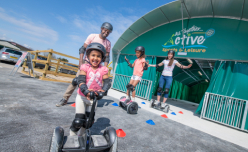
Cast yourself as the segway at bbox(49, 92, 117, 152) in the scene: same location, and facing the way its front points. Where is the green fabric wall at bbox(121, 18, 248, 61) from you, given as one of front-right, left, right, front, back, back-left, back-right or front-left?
back-left

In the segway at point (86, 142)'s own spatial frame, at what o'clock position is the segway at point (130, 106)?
the segway at point (130, 106) is roughly at 7 o'clock from the segway at point (86, 142).

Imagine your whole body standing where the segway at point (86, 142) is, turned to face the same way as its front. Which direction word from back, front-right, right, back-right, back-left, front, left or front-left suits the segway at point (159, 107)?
back-left

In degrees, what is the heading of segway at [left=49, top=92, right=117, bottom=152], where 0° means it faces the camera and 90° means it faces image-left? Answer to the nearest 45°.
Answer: approximately 0°

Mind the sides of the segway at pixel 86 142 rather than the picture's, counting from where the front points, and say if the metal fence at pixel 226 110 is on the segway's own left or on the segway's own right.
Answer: on the segway's own left

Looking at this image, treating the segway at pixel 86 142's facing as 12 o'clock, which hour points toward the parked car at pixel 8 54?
The parked car is roughly at 5 o'clock from the segway.

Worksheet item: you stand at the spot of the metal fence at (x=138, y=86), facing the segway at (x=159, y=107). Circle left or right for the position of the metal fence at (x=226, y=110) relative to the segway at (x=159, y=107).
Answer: left
